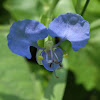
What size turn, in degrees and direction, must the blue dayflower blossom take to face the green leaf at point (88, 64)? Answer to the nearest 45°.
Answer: approximately 135° to its left

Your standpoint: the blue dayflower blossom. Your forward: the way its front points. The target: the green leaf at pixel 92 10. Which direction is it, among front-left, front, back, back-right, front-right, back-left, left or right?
back-left

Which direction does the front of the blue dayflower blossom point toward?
toward the camera

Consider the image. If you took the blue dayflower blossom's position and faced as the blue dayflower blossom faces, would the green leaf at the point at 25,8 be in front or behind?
behind
